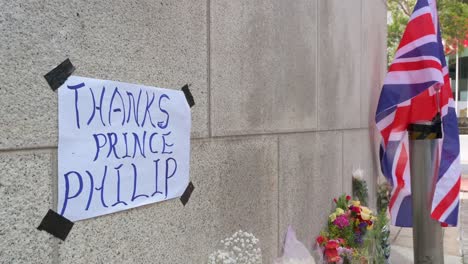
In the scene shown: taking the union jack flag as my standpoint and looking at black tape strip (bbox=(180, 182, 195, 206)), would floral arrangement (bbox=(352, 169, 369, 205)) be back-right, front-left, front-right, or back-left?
front-right

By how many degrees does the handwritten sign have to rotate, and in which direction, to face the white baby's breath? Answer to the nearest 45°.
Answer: approximately 90° to its left

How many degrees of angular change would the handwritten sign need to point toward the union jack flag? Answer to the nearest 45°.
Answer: approximately 90° to its left

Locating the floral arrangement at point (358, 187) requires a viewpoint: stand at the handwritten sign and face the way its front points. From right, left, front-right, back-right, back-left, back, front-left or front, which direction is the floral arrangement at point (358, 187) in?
left

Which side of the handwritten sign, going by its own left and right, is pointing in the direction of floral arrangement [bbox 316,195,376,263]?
left

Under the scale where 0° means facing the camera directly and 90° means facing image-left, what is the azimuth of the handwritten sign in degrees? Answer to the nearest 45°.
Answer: approximately 315°
